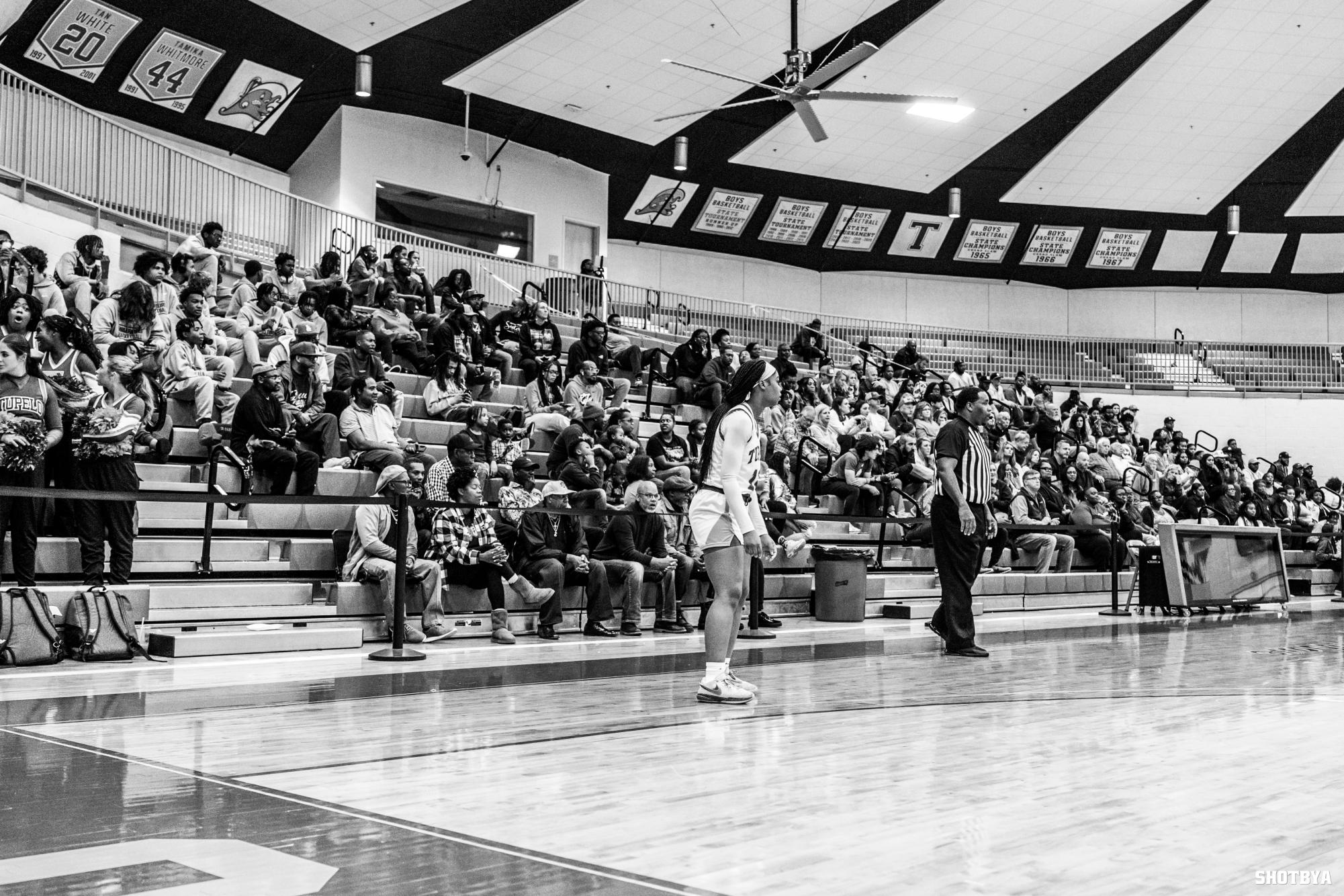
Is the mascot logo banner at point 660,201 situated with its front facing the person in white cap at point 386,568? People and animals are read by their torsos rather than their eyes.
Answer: yes

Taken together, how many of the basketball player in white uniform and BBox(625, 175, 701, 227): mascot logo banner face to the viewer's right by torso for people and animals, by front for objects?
1

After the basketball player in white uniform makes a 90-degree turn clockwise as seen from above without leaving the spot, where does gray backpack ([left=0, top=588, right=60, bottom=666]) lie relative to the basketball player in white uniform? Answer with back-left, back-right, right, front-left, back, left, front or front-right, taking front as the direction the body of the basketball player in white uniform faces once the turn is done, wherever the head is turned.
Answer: right

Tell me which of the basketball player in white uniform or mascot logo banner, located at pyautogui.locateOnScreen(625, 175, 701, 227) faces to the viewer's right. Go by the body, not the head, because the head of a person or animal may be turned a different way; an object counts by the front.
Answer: the basketball player in white uniform

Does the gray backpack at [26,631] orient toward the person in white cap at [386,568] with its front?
no

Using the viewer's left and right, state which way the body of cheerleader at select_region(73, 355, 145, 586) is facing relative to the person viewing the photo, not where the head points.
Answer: facing the viewer and to the left of the viewer

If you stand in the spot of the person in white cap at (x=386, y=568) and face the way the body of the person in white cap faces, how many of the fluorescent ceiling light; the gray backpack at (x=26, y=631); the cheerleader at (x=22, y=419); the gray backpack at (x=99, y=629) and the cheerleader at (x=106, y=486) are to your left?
1

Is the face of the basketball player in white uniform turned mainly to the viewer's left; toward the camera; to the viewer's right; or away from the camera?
to the viewer's right

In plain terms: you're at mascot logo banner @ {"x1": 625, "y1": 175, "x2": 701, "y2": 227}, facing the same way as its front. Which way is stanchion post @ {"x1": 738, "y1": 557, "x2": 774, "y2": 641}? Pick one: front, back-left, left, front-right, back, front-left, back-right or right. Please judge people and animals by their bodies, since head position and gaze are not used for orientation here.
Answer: front

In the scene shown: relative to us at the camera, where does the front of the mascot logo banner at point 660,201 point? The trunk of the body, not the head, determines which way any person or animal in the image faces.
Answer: facing the viewer

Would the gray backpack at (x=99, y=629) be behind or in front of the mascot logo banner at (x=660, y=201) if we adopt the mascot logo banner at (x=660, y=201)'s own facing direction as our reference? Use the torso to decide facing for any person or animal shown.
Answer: in front

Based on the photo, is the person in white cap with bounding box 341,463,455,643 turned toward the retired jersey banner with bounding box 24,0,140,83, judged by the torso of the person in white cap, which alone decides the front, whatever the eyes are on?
no

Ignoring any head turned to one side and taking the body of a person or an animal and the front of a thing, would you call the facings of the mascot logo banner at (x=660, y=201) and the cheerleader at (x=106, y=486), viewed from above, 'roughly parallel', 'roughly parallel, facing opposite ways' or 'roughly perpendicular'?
roughly parallel

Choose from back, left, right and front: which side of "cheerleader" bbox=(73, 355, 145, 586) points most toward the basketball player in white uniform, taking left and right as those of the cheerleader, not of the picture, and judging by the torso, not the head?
left
